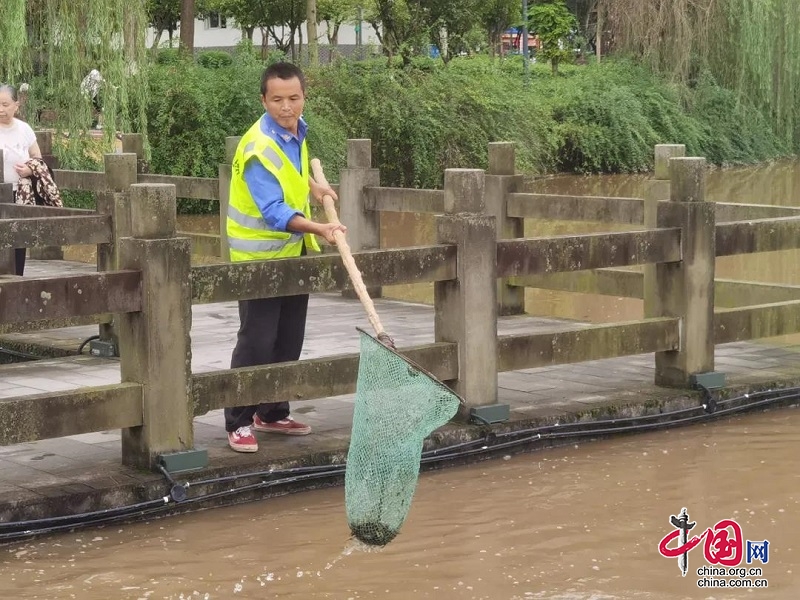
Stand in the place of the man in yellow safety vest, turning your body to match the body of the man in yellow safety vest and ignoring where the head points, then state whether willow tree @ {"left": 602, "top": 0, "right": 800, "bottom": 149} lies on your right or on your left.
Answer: on your left

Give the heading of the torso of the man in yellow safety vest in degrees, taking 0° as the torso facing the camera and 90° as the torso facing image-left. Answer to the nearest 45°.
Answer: approximately 315°

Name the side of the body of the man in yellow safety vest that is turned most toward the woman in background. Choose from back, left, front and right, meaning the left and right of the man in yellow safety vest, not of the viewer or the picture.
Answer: back

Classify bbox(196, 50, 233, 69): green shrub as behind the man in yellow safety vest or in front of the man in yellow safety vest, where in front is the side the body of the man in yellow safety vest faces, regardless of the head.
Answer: behind

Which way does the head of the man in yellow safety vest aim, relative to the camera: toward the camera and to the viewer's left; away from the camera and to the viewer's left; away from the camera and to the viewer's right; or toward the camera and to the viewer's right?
toward the camera and to the viewer's right

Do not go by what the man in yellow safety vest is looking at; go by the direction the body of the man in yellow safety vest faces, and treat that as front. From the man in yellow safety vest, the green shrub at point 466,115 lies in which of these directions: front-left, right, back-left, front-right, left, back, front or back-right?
back-left

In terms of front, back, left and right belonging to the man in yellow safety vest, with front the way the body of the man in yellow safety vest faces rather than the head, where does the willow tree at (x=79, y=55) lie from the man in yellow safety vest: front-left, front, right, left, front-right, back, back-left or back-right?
back-left
